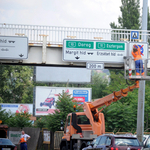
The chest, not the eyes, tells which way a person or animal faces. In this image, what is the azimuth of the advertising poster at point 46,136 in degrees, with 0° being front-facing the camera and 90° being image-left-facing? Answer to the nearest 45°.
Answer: approximately 0°

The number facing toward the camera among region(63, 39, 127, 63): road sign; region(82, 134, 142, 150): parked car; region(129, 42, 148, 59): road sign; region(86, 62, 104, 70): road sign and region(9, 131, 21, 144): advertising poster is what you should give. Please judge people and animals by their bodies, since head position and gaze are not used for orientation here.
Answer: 4

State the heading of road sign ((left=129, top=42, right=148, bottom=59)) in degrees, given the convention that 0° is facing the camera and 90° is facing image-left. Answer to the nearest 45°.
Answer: approximately 0°

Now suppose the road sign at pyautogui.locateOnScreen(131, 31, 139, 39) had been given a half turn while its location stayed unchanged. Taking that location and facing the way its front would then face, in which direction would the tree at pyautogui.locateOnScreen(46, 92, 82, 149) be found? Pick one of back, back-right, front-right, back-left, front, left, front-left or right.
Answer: front-left

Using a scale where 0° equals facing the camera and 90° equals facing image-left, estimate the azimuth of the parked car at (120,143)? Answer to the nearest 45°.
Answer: approximately 135°
